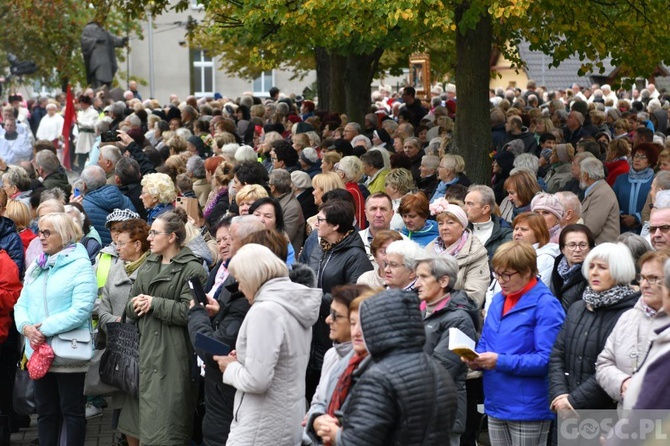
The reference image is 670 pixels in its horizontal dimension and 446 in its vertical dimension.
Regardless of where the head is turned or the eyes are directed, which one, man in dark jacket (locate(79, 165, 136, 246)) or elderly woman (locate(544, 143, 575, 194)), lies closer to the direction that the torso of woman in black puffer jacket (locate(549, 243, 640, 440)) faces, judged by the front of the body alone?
the man in dark jacket

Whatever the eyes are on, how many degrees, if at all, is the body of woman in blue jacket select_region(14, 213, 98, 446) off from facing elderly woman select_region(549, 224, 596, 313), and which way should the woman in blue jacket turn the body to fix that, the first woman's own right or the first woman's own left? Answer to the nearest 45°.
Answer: approximately 90° to the first woman's own left

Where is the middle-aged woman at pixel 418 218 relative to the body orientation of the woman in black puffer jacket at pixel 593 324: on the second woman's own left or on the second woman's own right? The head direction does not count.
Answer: on the second woman's own right

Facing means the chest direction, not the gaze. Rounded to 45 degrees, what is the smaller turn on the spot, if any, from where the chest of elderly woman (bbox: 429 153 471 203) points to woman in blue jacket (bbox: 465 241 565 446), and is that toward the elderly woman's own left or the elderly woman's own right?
approximately 90° to the elderly woman's own left

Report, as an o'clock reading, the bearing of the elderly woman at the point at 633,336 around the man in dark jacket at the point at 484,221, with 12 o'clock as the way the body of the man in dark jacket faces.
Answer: The elderly woman is roughly at 10 o'clock from the man in dark jacket.

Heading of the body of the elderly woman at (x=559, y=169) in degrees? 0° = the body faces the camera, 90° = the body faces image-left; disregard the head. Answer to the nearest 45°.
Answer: approximately 90°

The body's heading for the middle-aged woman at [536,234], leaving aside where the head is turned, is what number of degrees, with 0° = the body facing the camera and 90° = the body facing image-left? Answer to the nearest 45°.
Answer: approximately 45°
